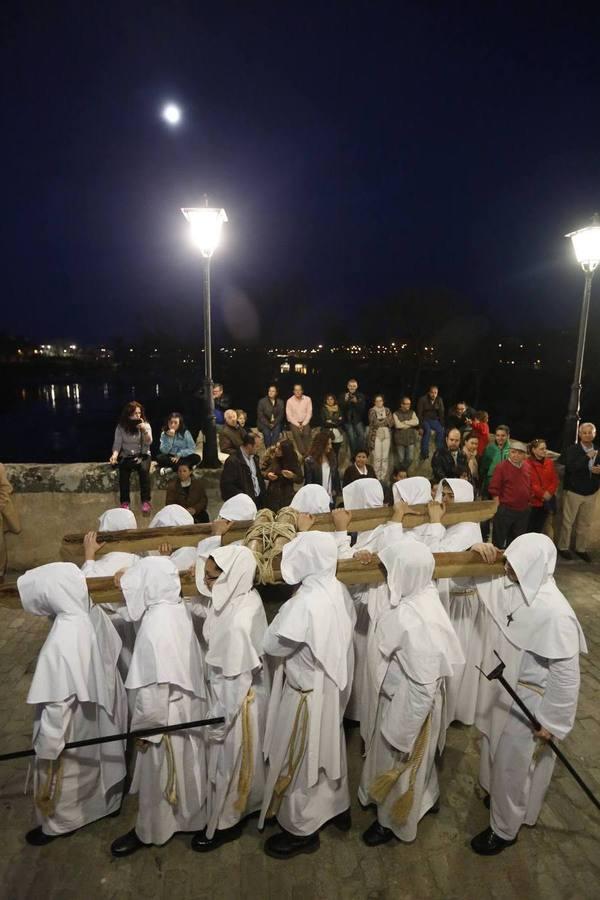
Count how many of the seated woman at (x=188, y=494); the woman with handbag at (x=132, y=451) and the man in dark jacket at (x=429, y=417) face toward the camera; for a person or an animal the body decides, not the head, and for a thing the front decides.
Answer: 3

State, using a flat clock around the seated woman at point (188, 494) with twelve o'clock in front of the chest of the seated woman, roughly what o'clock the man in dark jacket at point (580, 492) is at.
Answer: The man in dark jacket is roughly at 9 o'clock from the seated woman.

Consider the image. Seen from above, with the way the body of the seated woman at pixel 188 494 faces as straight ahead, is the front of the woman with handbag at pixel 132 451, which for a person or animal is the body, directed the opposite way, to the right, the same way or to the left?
the same way

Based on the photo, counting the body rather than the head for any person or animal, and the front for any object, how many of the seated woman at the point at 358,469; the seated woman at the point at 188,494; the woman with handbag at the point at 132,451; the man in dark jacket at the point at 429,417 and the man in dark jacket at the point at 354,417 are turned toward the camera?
5

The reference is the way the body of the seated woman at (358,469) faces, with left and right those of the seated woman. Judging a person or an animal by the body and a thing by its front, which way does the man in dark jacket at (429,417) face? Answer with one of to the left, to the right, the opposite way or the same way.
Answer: the same way

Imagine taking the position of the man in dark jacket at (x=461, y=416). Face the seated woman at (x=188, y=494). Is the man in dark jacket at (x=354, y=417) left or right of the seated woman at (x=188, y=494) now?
right

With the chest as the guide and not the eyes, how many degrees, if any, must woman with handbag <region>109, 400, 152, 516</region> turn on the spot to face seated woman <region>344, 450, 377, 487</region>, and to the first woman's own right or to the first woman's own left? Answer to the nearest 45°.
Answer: approximately 90° to the first woman's own left

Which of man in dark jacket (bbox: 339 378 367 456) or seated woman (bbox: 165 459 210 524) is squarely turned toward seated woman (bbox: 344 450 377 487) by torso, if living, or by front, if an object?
the man in dark jacket

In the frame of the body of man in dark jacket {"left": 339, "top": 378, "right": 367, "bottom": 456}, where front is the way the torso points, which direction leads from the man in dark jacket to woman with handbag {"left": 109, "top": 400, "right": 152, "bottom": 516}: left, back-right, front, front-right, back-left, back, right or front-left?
front-right

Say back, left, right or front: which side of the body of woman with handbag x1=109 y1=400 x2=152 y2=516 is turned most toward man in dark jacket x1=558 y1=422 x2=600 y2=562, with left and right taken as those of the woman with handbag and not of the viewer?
left

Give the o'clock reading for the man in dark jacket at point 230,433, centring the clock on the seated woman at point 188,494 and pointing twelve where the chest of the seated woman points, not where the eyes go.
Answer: The man in dark jacket is roughly at 7 o'clock from the seated woman.

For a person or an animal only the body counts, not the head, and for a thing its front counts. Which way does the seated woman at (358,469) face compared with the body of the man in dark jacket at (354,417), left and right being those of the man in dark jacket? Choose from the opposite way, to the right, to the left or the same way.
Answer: the same way

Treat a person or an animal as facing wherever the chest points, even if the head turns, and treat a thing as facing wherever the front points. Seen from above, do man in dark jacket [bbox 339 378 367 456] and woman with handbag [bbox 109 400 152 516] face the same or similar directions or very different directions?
same or similar directions

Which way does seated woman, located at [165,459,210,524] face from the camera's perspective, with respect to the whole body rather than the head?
toward the camera

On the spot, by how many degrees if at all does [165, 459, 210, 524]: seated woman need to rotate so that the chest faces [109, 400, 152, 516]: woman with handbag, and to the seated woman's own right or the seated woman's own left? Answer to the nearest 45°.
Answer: approximately 135° to the seated woman's own right

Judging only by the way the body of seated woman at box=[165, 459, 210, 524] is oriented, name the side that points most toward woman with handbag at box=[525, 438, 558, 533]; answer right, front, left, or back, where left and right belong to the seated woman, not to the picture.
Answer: left

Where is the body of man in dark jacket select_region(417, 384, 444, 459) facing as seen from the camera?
toward the camera

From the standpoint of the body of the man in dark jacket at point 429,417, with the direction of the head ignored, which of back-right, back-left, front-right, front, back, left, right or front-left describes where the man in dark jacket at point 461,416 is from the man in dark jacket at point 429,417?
left

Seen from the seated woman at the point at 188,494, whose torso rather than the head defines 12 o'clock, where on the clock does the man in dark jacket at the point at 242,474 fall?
The man in dark jacket is roughly at 9 o'clock from the seated woman.

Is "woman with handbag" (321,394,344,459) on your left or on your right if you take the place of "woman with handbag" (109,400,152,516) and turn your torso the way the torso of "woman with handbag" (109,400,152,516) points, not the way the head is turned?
on your left

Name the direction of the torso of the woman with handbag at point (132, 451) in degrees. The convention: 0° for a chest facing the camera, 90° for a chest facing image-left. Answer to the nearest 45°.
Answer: approximately 0°

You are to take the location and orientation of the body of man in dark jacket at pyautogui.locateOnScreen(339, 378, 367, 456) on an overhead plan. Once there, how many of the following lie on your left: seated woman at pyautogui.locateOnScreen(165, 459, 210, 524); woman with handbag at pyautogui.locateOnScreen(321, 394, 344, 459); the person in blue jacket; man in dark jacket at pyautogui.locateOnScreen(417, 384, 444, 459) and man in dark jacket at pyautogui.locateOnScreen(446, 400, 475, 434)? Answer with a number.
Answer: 2
